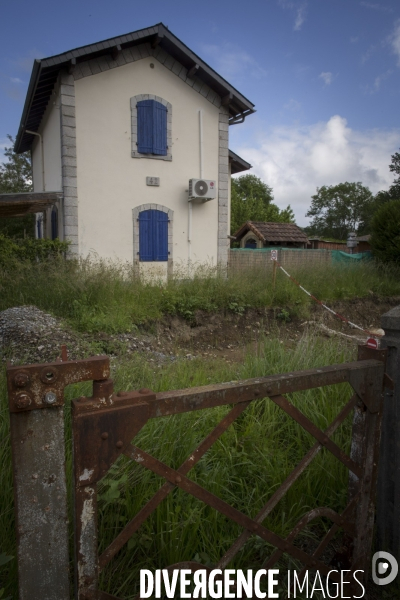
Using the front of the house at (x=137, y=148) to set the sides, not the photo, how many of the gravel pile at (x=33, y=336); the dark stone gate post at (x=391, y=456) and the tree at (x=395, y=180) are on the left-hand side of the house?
2

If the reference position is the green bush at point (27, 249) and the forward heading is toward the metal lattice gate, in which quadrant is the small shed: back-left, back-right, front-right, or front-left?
back-left

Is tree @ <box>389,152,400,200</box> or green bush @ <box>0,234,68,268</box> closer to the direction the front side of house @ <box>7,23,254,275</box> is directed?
the green bush

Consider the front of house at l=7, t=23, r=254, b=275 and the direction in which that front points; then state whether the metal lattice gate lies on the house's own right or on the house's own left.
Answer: on the house's own left

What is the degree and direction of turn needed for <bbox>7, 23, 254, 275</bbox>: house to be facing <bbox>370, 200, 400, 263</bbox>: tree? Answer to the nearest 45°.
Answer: approximately 90° to its left

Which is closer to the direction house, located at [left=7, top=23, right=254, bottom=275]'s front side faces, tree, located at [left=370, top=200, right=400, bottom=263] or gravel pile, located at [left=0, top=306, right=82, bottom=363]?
the gravel pile

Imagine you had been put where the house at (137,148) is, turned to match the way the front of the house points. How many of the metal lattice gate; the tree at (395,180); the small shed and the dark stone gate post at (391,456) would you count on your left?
2
